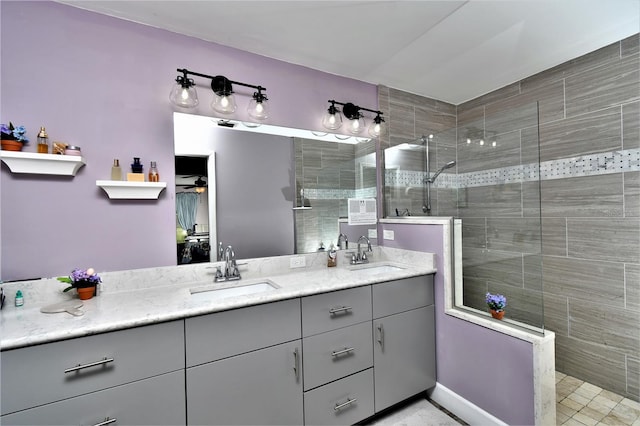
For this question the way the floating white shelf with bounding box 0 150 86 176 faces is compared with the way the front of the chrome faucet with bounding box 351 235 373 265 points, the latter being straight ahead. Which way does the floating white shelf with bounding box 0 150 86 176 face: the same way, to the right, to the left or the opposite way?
the same way

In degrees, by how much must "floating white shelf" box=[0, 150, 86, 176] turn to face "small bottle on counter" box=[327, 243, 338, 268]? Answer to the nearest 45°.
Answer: approximately 90° to its left

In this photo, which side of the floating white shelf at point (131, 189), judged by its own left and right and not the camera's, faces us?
front

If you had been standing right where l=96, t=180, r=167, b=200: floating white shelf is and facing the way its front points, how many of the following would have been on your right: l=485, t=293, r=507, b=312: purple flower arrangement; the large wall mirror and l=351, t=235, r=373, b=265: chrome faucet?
0

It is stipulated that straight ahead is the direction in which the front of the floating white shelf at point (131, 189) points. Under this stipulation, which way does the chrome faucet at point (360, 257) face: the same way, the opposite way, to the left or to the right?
the same way

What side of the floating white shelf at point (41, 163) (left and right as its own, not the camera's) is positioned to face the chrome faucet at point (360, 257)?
left

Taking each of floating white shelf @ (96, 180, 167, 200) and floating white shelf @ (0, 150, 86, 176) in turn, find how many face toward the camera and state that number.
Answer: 2

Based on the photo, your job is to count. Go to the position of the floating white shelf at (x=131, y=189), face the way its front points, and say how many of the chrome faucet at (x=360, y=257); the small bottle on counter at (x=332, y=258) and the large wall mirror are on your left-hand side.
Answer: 3

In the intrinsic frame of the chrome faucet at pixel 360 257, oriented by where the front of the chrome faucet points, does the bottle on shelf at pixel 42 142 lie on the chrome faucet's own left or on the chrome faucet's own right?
on the chrome faucet's own right

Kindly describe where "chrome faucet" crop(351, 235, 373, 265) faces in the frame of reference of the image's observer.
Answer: facing the viewer and to the right of the viewer

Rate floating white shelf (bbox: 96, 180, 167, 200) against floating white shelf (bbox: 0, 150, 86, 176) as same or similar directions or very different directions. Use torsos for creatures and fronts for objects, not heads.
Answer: same or similar directions
